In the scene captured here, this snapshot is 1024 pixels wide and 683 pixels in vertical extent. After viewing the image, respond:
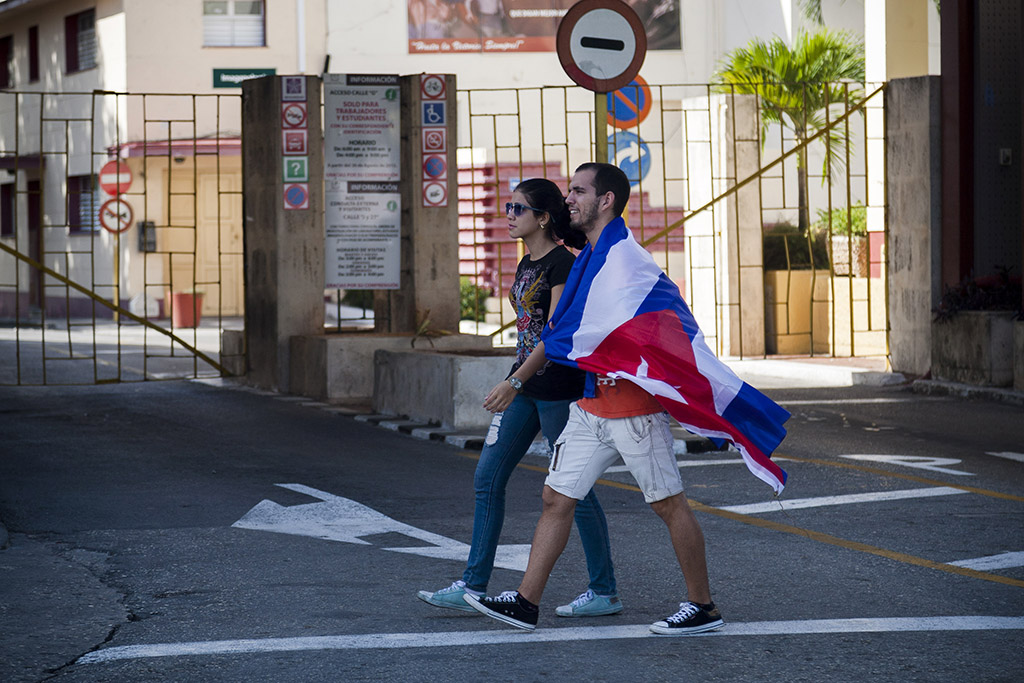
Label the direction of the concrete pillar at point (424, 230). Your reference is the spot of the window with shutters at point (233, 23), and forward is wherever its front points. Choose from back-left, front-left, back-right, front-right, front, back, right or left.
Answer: front

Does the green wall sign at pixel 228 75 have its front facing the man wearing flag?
yes

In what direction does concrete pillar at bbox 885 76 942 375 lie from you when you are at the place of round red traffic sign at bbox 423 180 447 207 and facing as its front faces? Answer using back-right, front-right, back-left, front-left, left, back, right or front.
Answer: left

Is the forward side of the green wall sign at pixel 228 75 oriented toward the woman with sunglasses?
yes

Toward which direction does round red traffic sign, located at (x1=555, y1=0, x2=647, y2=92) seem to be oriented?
toward the camera

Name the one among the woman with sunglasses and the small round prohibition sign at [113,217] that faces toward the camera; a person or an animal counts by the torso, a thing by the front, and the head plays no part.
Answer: the small round prohibition sign

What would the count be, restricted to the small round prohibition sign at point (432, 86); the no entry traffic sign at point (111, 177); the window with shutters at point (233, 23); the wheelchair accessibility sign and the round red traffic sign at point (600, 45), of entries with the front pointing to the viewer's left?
0

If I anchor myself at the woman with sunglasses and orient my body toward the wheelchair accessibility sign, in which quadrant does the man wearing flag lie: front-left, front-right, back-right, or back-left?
back-right

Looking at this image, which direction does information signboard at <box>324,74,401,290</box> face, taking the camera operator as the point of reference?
facing the viewer

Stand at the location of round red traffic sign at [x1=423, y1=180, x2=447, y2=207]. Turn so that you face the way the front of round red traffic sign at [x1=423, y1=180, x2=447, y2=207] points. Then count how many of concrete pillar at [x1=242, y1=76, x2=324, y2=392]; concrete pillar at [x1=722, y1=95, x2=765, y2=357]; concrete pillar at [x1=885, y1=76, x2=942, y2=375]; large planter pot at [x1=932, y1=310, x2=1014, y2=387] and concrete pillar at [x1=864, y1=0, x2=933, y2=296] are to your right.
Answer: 1

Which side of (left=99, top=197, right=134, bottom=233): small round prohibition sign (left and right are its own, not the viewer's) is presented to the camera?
front

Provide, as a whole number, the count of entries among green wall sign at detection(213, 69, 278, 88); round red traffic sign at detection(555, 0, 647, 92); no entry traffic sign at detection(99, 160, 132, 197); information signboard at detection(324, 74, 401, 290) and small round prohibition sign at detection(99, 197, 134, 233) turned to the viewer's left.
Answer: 0

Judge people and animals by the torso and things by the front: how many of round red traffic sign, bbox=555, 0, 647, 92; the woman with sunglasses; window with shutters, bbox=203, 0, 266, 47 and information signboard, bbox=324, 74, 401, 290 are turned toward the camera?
3
